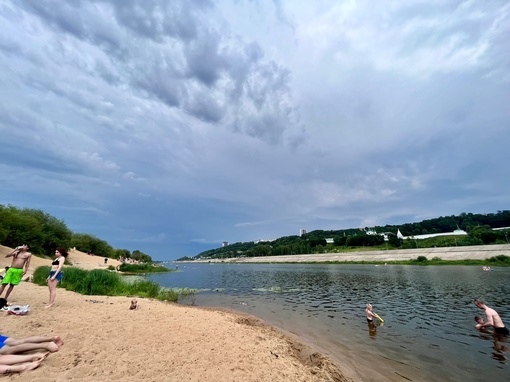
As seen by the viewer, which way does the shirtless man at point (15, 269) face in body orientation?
toward the camera

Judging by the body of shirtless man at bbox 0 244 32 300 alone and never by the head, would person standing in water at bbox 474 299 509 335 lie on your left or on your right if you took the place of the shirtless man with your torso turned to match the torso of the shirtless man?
on your left

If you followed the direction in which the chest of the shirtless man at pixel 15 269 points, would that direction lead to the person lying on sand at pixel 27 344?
yes

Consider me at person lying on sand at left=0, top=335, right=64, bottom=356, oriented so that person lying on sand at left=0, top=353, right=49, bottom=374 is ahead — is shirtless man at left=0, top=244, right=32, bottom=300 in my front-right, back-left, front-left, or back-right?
back-right

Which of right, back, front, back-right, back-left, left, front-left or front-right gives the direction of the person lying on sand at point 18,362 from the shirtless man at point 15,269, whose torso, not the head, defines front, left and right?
front
